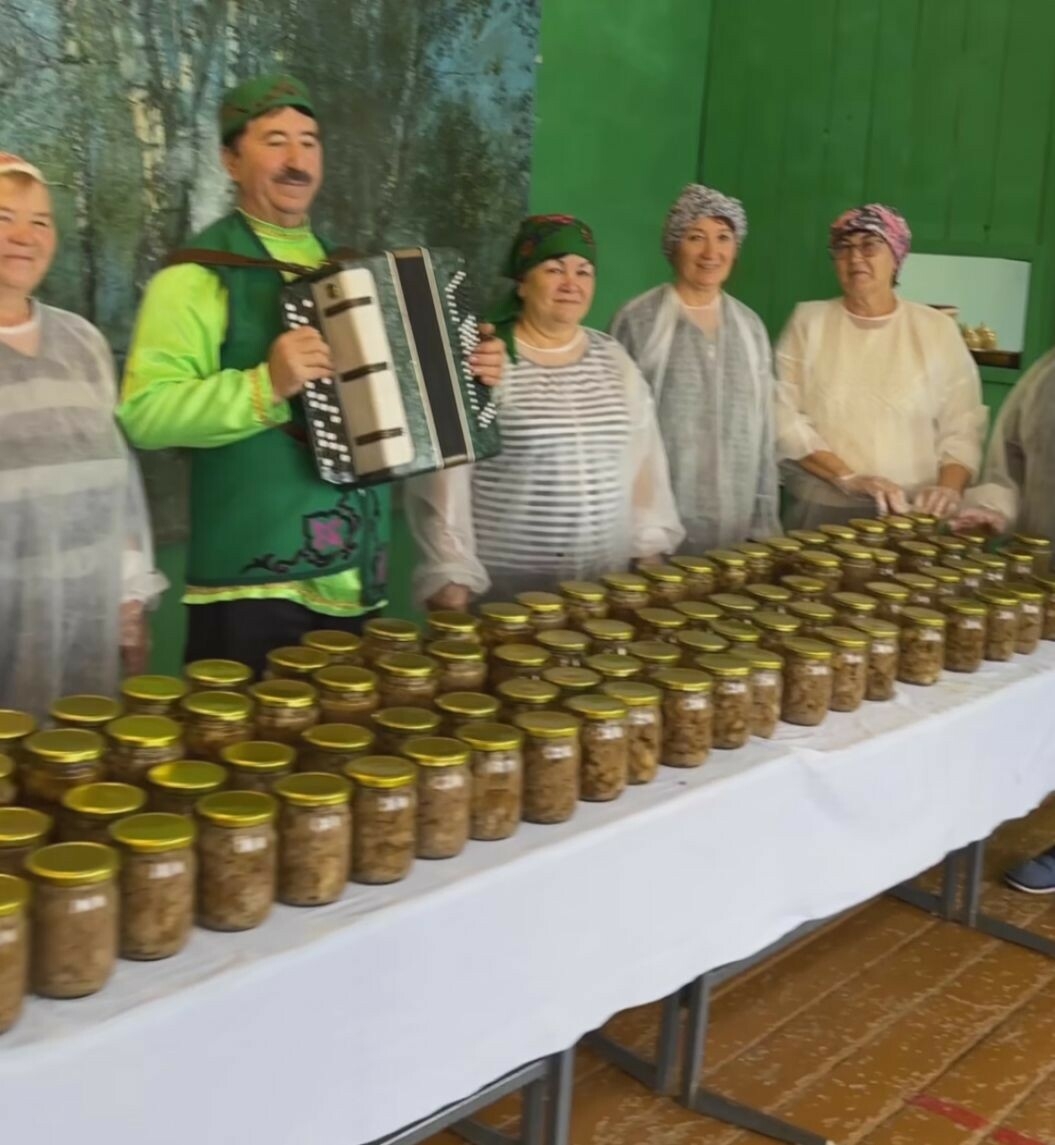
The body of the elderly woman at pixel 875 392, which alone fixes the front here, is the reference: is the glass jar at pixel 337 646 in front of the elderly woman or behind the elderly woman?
in front

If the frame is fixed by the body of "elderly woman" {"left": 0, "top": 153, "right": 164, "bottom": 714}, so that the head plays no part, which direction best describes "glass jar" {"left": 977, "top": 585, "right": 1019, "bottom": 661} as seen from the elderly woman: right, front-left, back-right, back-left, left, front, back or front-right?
left

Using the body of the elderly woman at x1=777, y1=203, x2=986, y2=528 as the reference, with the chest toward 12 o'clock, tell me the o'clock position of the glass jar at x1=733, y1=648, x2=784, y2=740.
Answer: The glass jar is roughly at 12 o'clock from the elderly woman.

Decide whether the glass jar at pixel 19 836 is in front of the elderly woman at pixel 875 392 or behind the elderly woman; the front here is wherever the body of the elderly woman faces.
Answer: in front

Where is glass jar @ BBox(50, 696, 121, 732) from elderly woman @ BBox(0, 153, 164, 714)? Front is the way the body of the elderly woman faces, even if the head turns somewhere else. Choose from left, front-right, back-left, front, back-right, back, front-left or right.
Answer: front

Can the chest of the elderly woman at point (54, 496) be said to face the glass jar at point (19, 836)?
yes

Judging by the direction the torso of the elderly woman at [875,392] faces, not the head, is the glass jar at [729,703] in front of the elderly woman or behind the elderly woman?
in front

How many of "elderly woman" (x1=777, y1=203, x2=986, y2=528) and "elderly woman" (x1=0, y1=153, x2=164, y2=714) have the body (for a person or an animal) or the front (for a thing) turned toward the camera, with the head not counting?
2

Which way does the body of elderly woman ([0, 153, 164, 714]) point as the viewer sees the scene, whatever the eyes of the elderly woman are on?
toward the camera

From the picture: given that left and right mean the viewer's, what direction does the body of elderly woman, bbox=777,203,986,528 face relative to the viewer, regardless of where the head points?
facing the viewer
